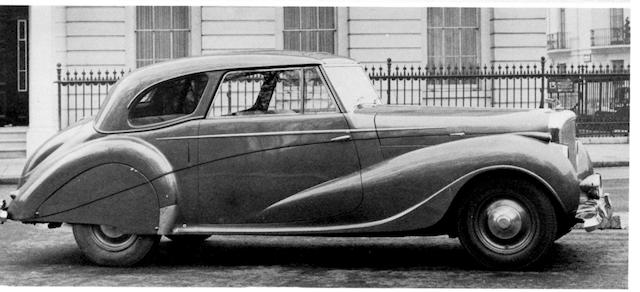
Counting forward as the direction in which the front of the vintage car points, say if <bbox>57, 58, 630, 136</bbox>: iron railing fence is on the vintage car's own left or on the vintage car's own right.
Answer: on the vintage car's own left

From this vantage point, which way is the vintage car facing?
to the viewer's right

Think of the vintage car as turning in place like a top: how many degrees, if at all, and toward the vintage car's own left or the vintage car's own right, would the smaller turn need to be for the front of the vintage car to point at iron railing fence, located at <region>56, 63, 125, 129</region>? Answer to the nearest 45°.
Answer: approximately 90° to the vintage car's own left
